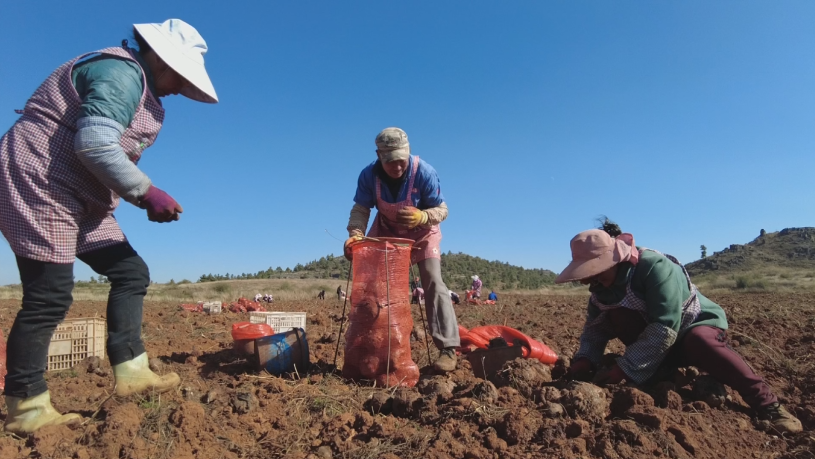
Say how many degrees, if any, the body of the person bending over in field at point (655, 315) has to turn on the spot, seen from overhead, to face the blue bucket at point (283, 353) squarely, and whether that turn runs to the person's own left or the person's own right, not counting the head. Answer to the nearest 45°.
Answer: approximately 45° to the person's own right

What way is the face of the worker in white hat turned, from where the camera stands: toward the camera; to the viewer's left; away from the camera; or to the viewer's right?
to the viewer's right

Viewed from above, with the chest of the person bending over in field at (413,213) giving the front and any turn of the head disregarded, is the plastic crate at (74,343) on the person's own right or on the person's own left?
on the person's own right

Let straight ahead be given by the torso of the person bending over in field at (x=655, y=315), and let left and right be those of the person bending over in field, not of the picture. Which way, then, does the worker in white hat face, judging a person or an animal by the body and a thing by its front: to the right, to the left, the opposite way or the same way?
the opposite way

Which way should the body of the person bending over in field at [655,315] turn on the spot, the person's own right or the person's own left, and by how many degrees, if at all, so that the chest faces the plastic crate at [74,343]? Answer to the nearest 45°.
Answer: approximately 45° to the person's own right

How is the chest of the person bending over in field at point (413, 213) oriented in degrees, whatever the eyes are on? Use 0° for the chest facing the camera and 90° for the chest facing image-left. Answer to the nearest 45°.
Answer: approximately 0°

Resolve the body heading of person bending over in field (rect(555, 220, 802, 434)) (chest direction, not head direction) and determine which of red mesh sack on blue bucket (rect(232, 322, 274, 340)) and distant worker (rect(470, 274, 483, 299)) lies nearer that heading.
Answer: the red mesh sack on blue bucket

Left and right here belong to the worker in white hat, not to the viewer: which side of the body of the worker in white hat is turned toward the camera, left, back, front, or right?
right

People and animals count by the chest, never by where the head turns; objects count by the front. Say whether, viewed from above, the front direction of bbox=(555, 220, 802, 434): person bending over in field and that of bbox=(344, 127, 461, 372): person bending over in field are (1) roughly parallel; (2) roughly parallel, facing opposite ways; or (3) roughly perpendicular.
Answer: roughly perpendicular

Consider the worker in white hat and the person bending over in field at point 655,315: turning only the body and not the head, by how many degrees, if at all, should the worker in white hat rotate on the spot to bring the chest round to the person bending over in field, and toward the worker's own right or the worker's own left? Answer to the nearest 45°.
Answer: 0° — they already face them

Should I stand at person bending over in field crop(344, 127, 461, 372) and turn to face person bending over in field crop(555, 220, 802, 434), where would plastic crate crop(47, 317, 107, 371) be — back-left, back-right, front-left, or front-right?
back-right
